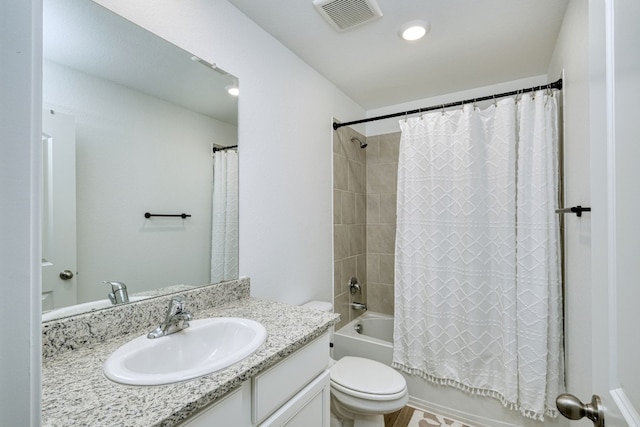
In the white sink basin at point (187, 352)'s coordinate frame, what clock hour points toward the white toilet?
The white toilet is roughly at 10 o'clock from the white sink basin.

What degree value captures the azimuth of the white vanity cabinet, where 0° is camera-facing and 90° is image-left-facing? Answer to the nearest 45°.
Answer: approximately 315°

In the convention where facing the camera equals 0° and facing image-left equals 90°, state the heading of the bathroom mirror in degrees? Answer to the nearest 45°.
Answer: approximately 315°

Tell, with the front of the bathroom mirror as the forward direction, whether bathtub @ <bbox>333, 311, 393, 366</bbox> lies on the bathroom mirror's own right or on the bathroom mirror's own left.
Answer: on the bathroom mirror's own left

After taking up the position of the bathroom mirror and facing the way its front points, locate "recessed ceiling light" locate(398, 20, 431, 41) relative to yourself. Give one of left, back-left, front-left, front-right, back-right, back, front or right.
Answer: front-left

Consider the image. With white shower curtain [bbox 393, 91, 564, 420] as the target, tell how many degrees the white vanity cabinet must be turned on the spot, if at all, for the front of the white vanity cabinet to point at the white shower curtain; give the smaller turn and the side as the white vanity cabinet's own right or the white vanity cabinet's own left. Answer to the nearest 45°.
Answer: approximately 90° to the white vanity cabinet's own left

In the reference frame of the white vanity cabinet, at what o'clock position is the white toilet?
The white toilet is roughly at 9 o'clock from the white vanity cabinet.

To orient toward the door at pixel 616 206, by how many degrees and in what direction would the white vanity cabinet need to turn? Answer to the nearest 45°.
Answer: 0° — it already faces it
